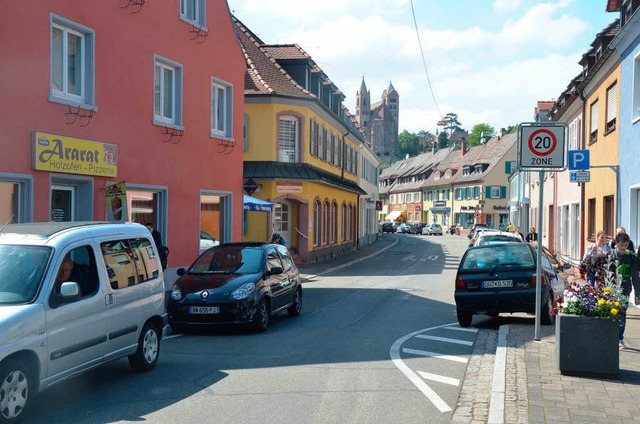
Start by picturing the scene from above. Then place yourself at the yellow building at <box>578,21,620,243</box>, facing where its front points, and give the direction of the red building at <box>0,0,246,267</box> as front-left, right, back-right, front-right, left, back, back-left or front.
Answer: front

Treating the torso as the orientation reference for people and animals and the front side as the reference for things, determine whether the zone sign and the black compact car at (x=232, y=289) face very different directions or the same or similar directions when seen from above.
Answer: same or similar directions

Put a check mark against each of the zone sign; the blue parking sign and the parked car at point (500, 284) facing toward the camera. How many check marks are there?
2

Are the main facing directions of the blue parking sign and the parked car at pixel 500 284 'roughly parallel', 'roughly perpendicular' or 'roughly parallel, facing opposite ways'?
roughly parallel, facing opposite ways

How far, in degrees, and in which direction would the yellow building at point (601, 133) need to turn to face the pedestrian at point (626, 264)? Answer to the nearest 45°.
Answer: approximately 45° to its left

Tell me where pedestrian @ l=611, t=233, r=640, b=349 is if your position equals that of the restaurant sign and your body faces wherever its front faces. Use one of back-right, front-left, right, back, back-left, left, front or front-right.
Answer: front

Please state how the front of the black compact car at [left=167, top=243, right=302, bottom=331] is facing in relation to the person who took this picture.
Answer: facing the viewer and to the left of the viewer

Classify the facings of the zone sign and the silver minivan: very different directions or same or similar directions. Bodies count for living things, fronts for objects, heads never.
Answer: same or similar directions

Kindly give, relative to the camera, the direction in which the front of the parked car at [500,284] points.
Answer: facing away from the viewer

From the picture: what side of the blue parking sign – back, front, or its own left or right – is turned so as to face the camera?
front

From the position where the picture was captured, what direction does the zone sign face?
facing the viewer

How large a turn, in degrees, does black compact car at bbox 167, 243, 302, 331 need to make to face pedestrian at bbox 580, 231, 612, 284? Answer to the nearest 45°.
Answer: approximately 135° to its left

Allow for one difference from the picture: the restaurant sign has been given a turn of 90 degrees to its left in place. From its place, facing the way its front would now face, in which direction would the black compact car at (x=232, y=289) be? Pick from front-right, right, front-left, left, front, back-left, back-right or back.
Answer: right

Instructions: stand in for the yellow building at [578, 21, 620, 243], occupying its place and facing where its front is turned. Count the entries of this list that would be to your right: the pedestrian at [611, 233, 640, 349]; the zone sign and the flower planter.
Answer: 0

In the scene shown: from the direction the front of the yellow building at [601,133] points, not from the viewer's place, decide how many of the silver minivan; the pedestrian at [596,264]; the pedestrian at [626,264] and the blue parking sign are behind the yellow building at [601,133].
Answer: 0

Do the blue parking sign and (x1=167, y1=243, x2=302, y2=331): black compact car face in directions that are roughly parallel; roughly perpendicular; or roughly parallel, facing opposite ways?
roughly parallel

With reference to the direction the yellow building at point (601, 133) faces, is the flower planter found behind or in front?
in front

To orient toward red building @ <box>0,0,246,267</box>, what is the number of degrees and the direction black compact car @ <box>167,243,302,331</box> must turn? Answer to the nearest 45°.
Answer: approximately 90° to its right

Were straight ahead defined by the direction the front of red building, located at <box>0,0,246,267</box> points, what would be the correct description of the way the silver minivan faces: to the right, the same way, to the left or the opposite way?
to the right
